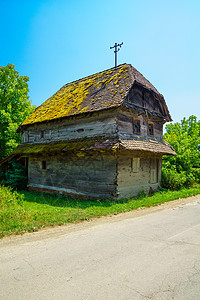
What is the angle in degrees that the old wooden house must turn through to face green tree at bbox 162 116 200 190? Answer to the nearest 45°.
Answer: approximately 90° to its left

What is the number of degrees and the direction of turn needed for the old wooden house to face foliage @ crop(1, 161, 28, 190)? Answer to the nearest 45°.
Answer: approximately 180°

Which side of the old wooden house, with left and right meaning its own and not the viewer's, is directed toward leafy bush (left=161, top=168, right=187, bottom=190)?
left

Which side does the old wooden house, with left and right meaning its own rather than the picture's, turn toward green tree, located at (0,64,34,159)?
back

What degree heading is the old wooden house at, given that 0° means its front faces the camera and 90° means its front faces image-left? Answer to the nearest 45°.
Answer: approximately 315°
